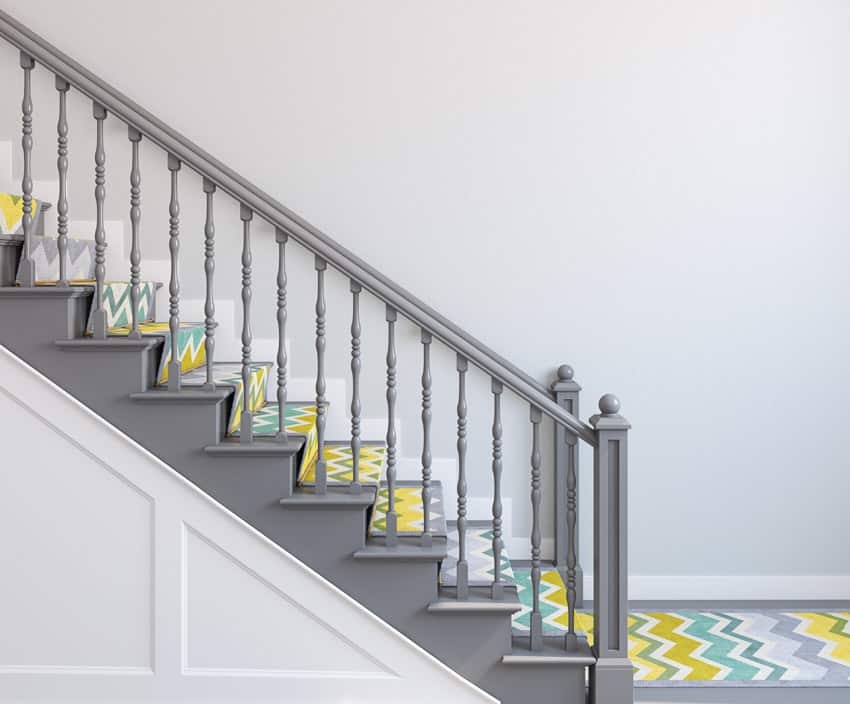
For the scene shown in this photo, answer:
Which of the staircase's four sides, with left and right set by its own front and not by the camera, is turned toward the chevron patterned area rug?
front

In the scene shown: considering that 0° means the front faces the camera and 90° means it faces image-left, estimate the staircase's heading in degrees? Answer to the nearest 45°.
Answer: approximately 270°
